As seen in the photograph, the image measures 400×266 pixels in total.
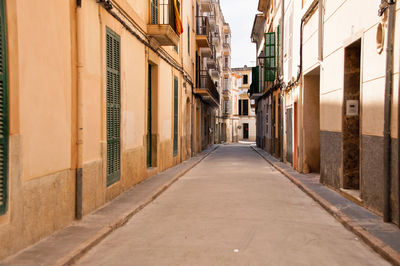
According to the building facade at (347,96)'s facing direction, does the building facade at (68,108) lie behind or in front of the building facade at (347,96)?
in front

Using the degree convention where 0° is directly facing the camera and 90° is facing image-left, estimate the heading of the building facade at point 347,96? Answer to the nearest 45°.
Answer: approximately 90°

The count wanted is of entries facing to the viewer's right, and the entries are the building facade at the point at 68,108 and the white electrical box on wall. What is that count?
1

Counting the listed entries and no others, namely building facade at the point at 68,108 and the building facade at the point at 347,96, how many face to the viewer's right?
1

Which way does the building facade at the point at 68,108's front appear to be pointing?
to the viewer's right

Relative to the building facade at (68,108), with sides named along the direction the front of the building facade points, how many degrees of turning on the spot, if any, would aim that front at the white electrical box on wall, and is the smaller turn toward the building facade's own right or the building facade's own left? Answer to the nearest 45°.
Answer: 0° — it already faces it

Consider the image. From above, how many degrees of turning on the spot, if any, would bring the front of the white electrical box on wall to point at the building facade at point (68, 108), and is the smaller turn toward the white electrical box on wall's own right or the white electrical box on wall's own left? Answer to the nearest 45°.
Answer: approximately 45° to the white electrical box on wall's own right

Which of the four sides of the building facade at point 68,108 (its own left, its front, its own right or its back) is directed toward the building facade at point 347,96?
front
